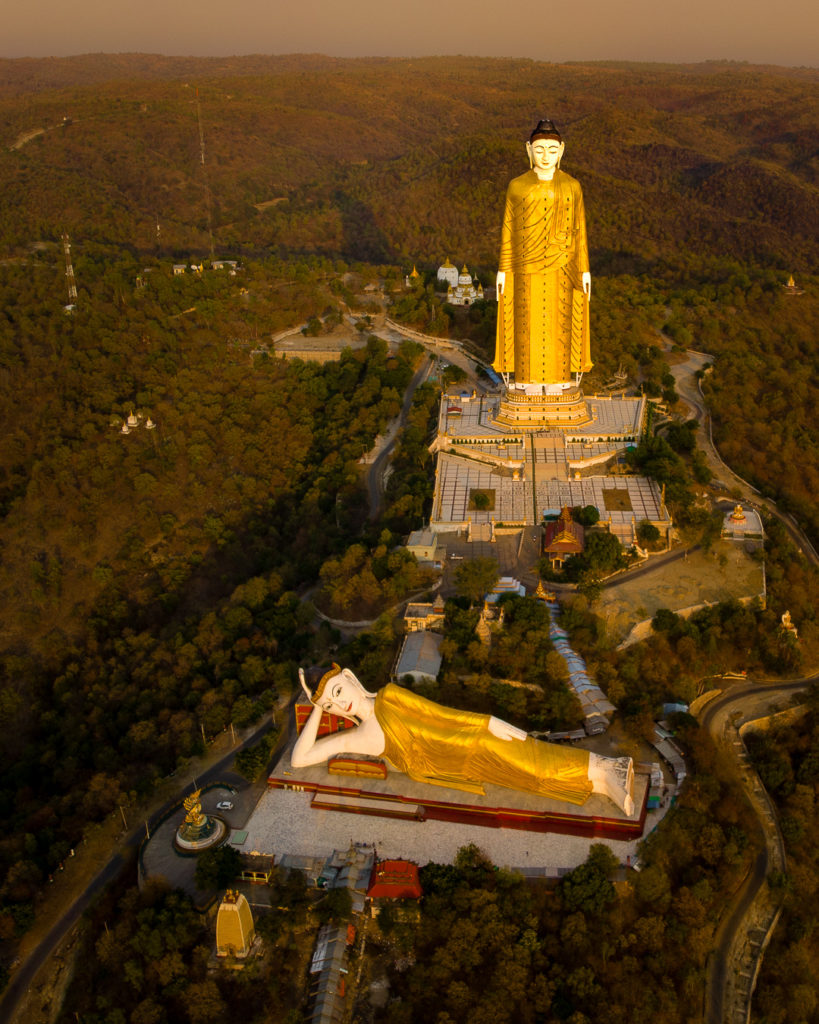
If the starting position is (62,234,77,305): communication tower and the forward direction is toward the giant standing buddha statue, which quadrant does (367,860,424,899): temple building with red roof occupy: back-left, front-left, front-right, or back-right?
front-right

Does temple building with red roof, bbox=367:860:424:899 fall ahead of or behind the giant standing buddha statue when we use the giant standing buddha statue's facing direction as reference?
ahead

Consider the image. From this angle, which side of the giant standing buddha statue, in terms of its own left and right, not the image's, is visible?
front

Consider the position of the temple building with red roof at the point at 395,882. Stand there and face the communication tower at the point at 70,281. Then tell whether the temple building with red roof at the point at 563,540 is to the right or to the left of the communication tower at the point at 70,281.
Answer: right

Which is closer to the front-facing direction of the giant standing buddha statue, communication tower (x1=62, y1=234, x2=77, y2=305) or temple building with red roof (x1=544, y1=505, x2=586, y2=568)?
the temple building with red roof

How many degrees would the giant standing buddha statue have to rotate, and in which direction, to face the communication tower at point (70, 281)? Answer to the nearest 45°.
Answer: approximately 135° to its right

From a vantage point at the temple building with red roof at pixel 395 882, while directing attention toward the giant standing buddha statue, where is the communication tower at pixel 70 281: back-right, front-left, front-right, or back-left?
front-left

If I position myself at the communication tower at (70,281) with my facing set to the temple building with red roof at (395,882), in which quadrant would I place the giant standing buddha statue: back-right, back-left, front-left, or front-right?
front-left

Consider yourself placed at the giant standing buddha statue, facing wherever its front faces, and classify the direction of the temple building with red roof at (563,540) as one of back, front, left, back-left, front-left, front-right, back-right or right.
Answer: front
